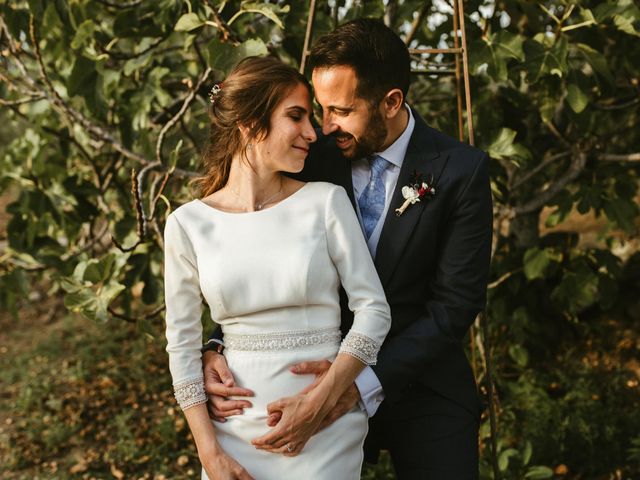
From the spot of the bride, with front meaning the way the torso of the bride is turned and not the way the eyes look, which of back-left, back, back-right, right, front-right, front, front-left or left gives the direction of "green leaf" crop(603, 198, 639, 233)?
back-left

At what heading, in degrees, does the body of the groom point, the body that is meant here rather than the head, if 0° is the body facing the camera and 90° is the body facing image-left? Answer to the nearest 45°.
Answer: approximately 45°

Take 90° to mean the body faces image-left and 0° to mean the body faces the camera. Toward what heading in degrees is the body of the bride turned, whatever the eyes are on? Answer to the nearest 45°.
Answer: approximately 0°

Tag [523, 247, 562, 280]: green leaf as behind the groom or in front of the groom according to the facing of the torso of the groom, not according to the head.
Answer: behind

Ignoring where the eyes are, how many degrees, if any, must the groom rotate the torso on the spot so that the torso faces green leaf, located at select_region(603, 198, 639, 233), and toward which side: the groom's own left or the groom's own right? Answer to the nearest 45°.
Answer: approximately 180°

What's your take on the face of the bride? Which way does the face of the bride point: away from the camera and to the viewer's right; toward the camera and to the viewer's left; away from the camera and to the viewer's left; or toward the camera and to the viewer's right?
toward the camera and to the viewer's right

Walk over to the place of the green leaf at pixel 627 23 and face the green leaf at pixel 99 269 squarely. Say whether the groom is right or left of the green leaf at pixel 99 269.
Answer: left

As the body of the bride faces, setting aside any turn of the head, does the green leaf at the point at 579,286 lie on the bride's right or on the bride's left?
on the bride's left

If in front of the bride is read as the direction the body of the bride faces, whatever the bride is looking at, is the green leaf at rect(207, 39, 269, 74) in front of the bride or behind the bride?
behind
